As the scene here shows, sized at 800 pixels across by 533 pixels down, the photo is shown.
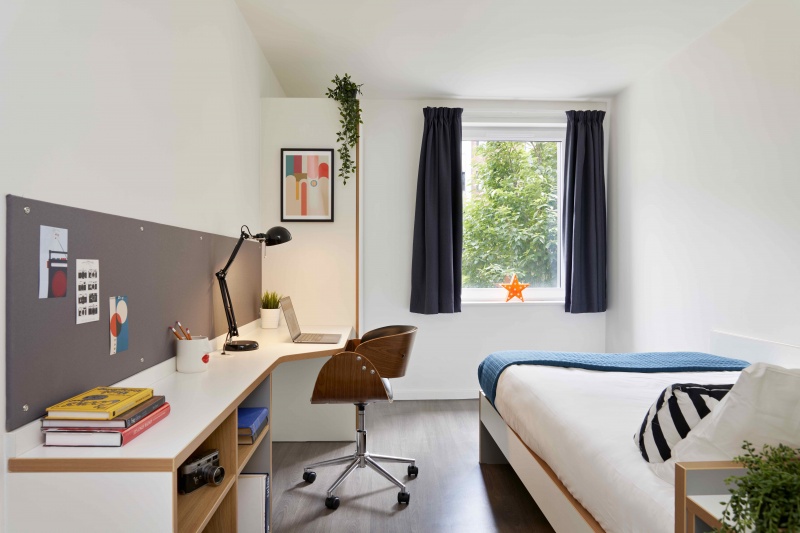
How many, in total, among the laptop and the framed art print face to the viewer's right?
1

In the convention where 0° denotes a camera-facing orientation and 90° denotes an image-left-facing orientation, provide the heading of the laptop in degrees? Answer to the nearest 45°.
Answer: approximately 270°

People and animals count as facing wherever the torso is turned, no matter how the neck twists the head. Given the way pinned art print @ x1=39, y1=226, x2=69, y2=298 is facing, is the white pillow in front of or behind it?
in front

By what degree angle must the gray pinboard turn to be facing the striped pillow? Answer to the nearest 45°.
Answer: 0° — it already faces it

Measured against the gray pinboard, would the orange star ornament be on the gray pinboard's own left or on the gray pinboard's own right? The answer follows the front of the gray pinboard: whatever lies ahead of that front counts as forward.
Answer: on the gray pinboard's own left

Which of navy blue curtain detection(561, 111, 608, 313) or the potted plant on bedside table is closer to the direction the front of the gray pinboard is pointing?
the potted plant on bedside table

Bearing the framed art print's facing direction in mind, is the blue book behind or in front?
in front

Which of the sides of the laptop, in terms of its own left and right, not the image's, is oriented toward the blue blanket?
front

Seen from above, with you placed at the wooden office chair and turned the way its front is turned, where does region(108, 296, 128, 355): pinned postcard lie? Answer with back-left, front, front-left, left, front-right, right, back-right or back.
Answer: front-left

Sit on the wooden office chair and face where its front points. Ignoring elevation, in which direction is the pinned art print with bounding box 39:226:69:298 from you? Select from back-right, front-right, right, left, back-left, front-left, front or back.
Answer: front-left

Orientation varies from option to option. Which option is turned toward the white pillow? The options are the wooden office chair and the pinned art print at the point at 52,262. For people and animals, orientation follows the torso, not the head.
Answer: the pinned art print

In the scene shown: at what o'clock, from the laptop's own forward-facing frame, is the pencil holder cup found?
The pencil holder cup is roughly at 4 o'clock from the laptop.

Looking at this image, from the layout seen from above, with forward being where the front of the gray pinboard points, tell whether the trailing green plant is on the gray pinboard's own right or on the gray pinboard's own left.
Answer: on the gray pinboard's own left

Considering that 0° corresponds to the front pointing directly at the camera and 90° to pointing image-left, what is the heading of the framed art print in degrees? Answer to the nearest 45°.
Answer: approximately 0°

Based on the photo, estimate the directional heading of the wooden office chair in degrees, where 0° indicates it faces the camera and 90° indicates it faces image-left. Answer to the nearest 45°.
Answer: approximately 90°
